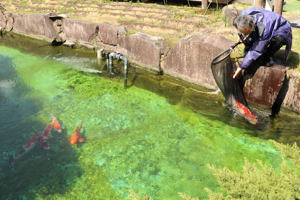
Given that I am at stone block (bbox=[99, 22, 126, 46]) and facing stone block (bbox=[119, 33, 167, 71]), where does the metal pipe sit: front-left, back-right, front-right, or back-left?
front-right

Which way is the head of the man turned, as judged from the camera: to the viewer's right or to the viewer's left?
to the viewer's left

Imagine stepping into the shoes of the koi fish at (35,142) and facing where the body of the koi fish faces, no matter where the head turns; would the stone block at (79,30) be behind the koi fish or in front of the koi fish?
in front

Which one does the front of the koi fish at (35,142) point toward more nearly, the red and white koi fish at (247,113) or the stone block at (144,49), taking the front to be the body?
the stone block

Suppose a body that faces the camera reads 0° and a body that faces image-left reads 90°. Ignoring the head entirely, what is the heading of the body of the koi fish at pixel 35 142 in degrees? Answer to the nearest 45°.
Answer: approximately 225°

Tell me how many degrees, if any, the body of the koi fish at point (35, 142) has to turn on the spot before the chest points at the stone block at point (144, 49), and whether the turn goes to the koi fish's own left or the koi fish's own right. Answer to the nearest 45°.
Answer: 0° — it already faces it

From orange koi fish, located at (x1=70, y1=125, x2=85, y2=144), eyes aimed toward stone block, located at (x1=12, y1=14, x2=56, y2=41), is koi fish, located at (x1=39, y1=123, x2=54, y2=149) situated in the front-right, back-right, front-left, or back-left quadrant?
front-left
